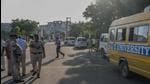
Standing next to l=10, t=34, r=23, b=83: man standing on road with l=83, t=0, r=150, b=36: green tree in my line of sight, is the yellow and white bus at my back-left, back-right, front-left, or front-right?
front-right

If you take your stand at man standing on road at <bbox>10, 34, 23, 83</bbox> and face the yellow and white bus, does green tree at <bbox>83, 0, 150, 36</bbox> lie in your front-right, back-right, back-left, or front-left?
front-left

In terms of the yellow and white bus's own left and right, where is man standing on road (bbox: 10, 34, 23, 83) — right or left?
on its right
